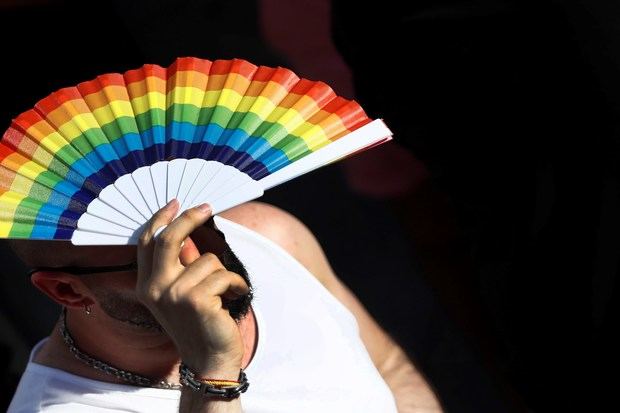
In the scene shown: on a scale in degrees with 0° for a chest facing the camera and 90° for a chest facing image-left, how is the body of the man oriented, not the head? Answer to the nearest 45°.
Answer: approximately 315°
